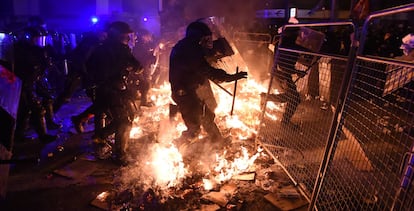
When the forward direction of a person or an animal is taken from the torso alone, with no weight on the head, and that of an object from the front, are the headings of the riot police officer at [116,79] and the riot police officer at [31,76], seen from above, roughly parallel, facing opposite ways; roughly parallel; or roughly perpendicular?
roughly parallel

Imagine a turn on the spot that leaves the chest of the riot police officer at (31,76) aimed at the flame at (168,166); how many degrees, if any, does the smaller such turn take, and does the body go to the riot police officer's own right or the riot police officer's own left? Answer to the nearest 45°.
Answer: approximately 45° to the riot police officer's own right

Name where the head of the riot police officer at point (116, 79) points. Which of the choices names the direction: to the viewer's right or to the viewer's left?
to the viewer's right

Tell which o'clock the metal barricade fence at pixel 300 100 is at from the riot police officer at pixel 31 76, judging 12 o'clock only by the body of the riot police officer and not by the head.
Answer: The metal barricade fence is roughly at 1 o'clock from the riot police officer.

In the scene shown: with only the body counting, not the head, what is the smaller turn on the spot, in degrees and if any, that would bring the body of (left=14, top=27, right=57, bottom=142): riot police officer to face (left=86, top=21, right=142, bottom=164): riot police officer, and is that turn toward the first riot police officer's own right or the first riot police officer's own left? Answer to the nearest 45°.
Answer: approximately 45° to the first riot police officer's own right

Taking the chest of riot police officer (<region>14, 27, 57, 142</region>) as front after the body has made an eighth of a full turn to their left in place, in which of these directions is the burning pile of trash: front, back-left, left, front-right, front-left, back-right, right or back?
right

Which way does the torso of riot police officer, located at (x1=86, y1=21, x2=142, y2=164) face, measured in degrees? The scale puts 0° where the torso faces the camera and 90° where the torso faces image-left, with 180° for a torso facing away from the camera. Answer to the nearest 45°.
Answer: approximately 270°

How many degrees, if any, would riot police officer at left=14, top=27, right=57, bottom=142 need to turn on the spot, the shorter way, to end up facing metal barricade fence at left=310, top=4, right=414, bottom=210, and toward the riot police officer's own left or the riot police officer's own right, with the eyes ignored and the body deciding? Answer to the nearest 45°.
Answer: approximately 45° to the riot police officer's own right

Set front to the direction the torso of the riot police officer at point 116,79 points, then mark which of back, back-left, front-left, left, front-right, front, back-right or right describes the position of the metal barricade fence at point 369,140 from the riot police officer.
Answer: front-right

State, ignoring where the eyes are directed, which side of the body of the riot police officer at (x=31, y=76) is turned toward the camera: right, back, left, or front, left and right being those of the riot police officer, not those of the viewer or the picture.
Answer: right

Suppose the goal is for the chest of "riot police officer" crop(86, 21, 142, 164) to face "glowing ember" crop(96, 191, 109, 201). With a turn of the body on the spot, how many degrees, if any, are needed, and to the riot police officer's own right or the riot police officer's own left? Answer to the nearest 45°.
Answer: approximately 90° to the riot police officer's own right
